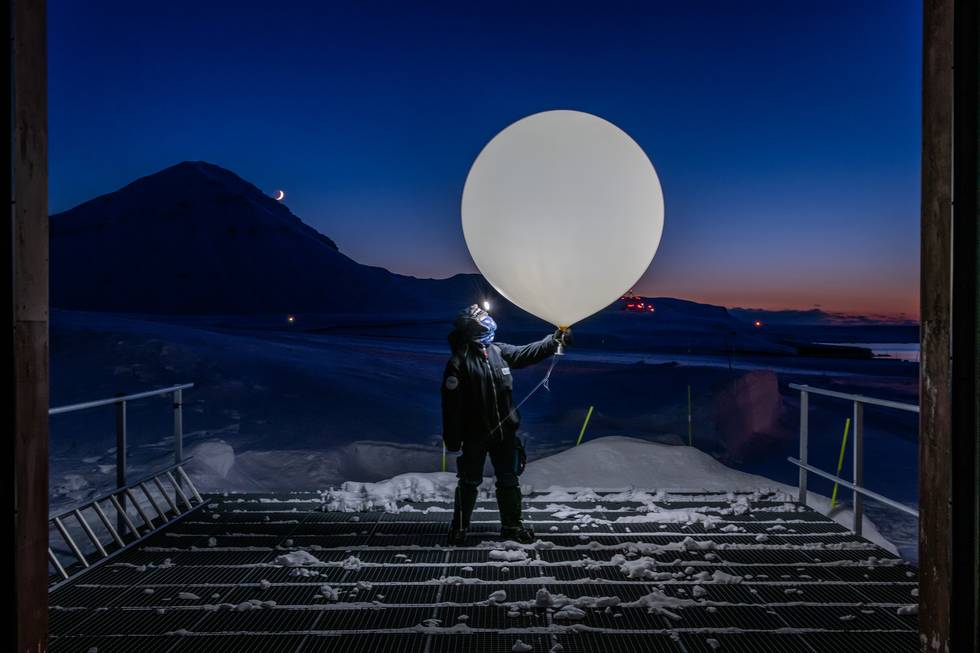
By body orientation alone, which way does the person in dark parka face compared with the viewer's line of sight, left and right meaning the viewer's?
facing the viewer and to the right of the viewer

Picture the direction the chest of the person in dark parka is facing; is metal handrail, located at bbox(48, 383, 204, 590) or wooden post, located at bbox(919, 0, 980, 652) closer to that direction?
the wooden post

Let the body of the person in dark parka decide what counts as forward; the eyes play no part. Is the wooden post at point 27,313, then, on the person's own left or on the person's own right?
on the person's own right

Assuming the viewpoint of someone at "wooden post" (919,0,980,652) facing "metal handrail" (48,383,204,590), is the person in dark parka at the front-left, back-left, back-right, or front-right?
front-right

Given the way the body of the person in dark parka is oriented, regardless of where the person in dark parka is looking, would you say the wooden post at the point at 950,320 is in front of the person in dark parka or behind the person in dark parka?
in front

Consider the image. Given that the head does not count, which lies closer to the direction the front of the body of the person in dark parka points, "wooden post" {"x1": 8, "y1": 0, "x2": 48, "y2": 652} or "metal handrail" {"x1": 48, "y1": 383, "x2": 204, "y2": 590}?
the wooden post

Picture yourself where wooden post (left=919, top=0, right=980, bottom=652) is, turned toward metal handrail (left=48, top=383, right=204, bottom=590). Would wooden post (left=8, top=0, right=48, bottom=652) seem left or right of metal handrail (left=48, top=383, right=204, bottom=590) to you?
left

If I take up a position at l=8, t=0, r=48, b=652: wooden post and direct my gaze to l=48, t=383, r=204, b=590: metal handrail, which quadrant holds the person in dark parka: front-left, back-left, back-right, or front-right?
front-right

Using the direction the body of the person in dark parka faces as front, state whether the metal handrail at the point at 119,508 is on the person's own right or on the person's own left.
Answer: on the person's own right
